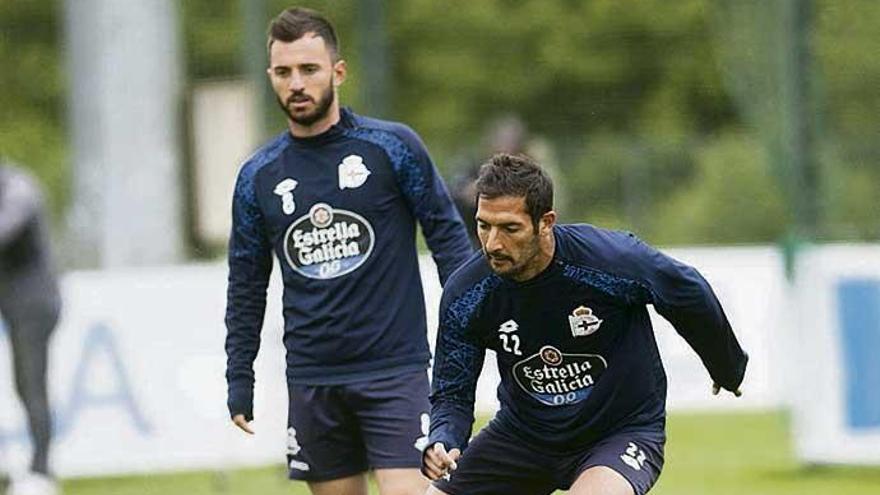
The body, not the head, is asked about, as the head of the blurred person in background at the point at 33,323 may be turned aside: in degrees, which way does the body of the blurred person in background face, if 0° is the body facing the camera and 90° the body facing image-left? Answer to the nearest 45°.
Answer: approximately 90°

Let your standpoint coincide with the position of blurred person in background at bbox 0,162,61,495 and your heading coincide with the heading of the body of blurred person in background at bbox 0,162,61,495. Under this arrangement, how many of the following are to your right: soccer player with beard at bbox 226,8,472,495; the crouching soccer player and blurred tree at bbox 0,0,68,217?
1

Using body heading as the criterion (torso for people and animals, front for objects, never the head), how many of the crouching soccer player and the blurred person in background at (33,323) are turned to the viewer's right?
0

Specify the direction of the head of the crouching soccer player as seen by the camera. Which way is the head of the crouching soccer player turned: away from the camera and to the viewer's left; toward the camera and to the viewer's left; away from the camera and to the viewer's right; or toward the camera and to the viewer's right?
toward the camera and to the viewer's left

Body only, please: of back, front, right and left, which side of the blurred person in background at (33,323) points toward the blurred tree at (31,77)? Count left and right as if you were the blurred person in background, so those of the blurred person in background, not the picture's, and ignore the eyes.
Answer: right

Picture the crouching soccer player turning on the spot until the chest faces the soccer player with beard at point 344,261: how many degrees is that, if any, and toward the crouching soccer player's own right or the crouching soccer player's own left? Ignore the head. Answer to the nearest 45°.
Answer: approximately 90° to the crouching soccer player's own right

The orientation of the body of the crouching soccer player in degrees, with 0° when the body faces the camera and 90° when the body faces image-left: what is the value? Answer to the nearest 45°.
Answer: approximately 45°

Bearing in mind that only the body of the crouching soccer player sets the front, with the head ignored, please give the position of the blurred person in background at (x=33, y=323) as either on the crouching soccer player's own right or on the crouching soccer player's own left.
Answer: on the crouching soccer player's own right
